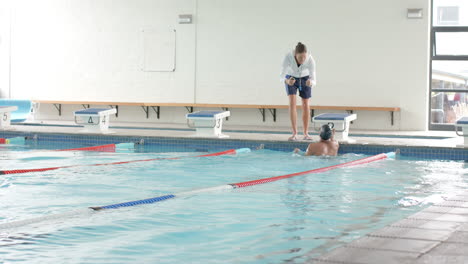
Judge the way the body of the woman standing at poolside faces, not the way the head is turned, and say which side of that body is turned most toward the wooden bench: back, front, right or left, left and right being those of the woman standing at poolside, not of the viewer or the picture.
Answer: back

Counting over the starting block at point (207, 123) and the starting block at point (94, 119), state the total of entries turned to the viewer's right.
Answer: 0

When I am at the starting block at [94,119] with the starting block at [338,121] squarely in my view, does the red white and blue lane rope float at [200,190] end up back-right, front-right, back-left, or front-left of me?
front-right

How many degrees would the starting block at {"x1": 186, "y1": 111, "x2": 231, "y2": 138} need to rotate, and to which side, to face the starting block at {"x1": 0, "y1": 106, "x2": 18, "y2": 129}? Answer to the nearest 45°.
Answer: approximately 45° to its right

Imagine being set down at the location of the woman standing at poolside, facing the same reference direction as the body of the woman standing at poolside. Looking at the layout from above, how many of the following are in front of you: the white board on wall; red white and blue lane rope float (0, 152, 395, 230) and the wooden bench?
1

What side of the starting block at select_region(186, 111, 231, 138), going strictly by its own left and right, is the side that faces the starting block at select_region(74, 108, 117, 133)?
right

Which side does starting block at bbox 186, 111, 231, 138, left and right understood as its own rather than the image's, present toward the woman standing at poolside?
left

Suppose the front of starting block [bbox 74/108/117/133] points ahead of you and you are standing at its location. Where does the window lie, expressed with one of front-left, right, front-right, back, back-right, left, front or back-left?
back-left

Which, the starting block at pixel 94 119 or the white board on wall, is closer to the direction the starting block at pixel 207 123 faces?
the starting block

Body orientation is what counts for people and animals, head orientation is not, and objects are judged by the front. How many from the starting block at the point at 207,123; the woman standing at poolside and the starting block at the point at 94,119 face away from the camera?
0

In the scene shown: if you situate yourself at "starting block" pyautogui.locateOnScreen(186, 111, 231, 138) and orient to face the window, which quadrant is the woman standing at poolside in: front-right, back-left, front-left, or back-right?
front-right

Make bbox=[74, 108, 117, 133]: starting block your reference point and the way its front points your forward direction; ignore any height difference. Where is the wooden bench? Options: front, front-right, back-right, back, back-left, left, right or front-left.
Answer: back

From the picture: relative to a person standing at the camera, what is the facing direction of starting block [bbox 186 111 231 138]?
facing the viewer and to the left of the viewer

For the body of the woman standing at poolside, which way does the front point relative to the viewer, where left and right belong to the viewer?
facing the viewer

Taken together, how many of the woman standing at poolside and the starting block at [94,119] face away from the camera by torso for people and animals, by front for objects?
0

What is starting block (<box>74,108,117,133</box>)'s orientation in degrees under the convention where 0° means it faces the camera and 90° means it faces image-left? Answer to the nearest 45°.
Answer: approximately 45°

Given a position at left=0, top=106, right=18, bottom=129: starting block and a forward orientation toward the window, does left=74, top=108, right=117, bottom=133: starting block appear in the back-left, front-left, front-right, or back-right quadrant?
front-right
